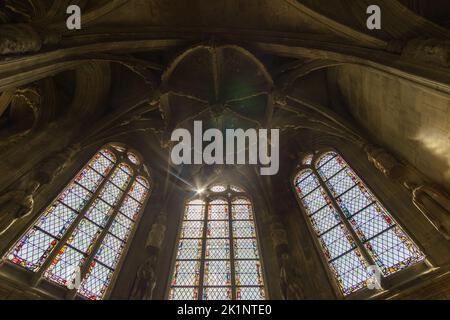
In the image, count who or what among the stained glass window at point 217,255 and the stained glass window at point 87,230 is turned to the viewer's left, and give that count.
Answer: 0

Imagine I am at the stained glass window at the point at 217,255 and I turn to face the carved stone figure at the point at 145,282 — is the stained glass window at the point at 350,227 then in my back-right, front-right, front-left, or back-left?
back-left

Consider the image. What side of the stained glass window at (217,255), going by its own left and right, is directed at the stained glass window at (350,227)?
left

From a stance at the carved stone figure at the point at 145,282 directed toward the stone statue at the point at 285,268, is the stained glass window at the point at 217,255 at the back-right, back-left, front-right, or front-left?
front-left

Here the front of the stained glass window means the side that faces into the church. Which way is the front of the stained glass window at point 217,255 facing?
toward the camera

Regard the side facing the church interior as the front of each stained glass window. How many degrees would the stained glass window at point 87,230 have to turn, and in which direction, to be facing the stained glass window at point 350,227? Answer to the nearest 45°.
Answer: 0° — it already faces it

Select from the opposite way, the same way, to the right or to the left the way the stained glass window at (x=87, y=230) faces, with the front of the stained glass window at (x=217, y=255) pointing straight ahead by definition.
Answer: to the left

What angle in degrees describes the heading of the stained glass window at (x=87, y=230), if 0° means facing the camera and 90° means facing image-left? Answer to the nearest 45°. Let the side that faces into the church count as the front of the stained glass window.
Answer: approximately 315°

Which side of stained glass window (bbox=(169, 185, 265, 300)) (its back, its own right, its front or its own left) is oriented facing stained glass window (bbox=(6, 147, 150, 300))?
right

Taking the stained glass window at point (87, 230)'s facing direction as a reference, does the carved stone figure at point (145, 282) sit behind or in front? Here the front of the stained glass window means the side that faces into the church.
in front
